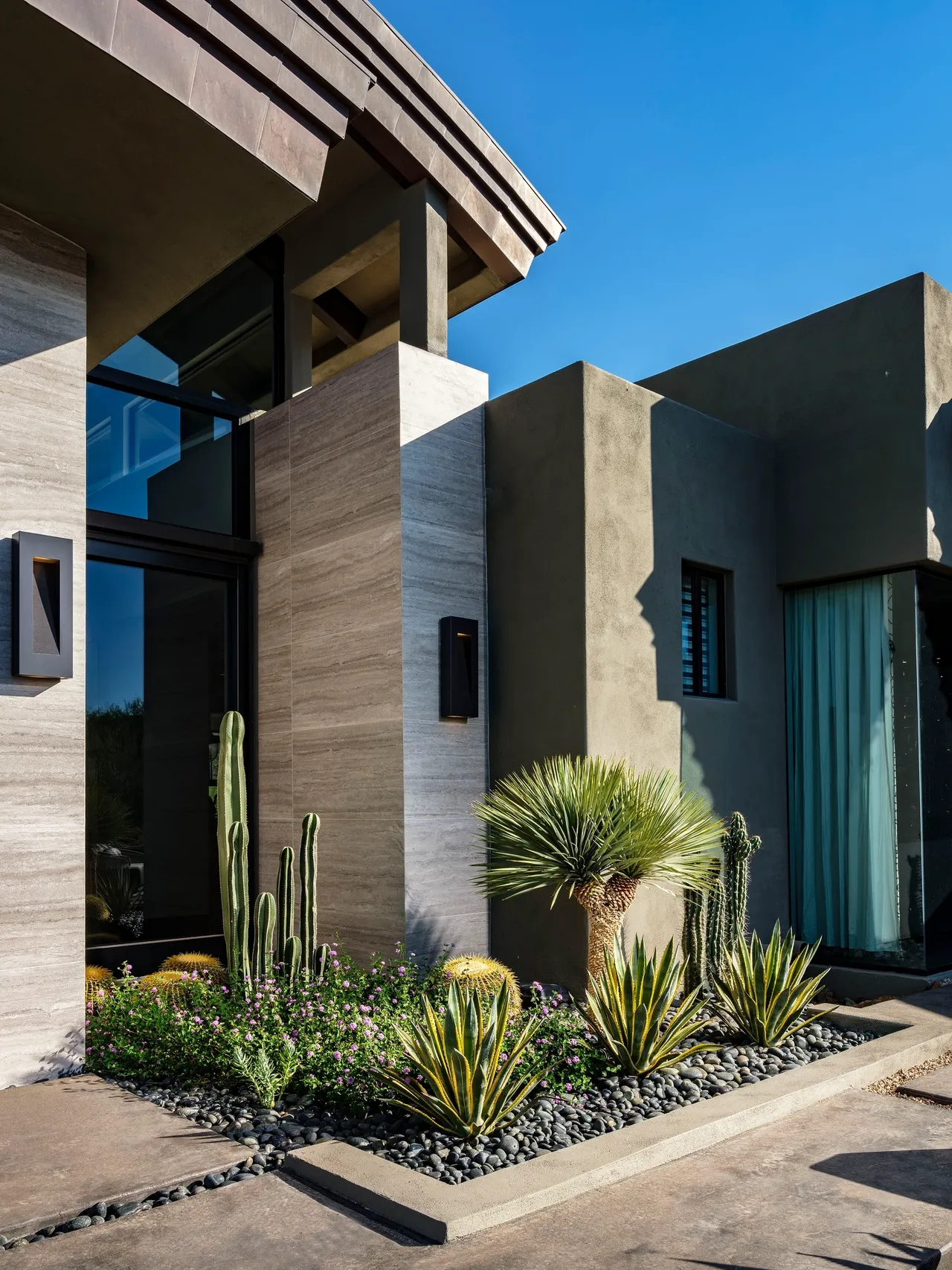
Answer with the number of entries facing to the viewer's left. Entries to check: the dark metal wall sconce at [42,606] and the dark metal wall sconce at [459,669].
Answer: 0

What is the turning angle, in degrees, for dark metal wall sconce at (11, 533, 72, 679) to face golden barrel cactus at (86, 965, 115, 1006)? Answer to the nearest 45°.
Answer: approximately 135° to its left

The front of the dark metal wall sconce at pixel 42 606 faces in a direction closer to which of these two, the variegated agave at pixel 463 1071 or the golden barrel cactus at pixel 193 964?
the variegated agave
